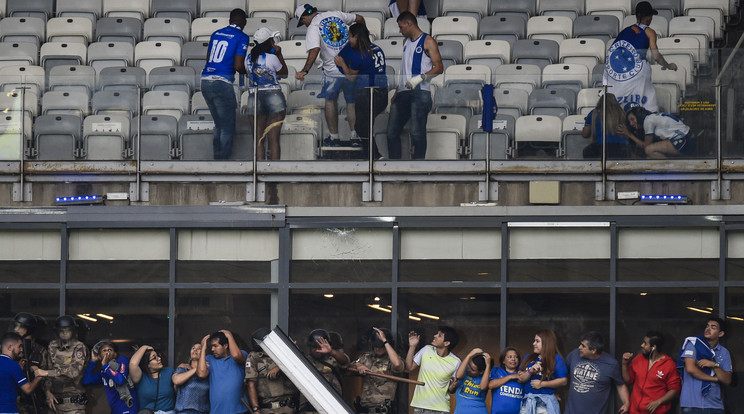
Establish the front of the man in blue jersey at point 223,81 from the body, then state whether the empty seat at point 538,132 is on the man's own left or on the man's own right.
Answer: on the man's own right

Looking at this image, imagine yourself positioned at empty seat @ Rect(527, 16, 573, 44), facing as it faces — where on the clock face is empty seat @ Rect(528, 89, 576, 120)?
empty seat @ Rect(528, 89, 576, 120) is roughly at 12 o'clock from empty seat @ Rect(527, 16, 573, 44).

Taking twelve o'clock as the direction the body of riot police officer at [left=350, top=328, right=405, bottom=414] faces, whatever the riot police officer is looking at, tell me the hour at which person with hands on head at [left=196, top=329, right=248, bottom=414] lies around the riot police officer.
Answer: The person with hands on head is roughly at 3 o'clock from the riot police officer.
